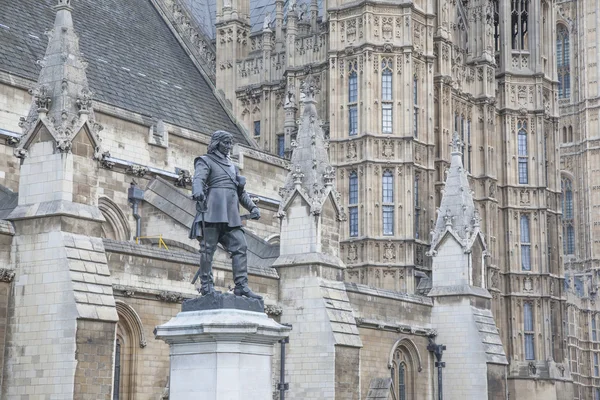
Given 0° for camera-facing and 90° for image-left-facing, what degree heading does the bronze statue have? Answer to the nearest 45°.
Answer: approximately 315°
